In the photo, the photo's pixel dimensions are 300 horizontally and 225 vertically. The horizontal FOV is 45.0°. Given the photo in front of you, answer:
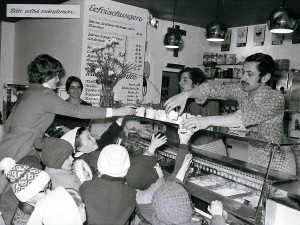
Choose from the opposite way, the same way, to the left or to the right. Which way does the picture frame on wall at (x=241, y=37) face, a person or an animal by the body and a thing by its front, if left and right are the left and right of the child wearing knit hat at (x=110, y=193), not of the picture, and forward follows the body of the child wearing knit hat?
the opposite way

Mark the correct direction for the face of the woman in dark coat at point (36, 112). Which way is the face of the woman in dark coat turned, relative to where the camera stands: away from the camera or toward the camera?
away from the camera

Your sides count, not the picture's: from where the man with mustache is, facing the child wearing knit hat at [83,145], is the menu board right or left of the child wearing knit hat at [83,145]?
right

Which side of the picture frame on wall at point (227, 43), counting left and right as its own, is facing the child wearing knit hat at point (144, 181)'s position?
front

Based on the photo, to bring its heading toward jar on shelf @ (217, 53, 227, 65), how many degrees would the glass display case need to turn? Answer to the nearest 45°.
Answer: approximately 135° to its right

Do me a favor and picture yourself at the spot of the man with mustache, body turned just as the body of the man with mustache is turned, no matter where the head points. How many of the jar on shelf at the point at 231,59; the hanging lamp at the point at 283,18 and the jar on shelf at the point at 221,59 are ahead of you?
0

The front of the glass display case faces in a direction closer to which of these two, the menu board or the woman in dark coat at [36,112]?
the woman in dark coat

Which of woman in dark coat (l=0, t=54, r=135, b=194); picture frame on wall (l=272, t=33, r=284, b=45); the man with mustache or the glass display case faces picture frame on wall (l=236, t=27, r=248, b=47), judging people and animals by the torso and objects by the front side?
the woman in dark coat

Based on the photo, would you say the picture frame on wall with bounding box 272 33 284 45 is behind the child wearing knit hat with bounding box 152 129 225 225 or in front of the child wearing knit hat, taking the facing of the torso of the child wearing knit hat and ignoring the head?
in front

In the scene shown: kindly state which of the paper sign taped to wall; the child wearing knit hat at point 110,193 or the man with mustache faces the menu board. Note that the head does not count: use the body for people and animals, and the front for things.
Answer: the child wearing knit hat

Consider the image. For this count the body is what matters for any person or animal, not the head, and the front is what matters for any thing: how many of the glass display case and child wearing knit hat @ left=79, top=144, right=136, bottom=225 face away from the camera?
1

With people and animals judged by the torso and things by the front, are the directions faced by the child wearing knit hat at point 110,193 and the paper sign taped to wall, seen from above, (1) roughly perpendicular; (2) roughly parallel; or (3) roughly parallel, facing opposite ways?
roughly parallel, facing opposite ways

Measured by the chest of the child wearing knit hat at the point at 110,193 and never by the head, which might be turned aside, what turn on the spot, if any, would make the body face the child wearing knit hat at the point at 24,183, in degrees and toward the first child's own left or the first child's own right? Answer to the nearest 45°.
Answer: approximately 90° to the first child's own left

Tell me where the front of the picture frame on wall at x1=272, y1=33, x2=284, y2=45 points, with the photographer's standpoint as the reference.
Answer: facing the viewer

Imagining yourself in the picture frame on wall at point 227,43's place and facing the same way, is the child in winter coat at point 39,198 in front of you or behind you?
in front

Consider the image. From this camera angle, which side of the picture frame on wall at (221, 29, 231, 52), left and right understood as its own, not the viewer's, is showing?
front
